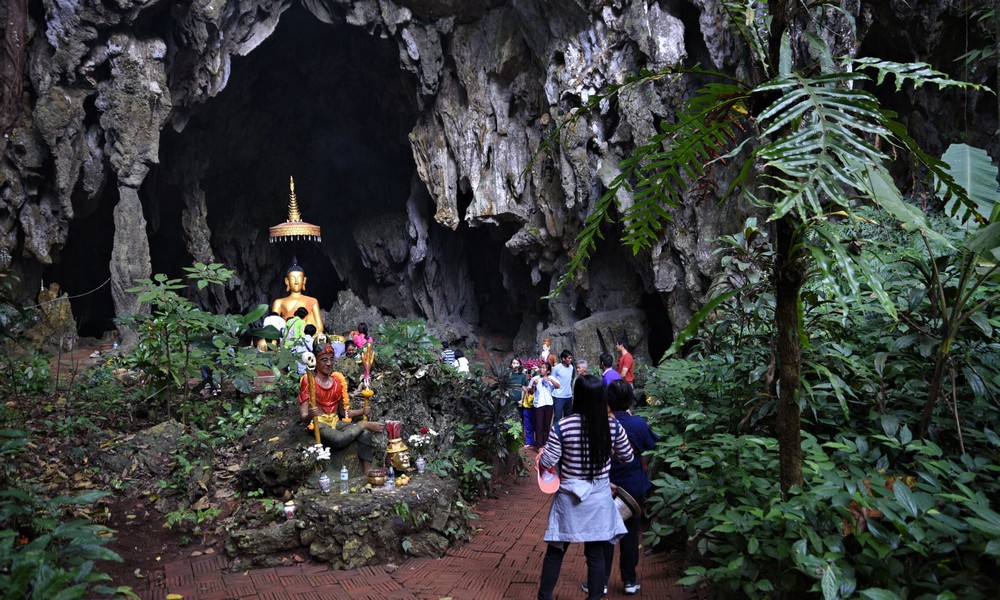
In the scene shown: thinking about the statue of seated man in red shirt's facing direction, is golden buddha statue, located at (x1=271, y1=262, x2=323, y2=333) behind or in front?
behind

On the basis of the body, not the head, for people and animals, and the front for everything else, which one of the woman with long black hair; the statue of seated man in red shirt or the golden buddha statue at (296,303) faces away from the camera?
the woman with long black hair

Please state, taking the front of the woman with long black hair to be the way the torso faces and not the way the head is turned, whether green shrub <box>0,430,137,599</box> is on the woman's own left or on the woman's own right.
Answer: on the woman's own left

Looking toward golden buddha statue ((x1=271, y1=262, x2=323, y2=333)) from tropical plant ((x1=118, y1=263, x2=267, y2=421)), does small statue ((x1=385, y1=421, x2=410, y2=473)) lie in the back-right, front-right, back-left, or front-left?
back-right

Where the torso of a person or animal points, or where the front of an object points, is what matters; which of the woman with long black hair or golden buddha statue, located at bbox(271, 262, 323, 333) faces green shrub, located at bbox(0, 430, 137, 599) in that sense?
the golden buddha statue

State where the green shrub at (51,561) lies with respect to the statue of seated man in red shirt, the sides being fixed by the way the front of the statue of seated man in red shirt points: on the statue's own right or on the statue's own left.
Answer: on the statue's own right

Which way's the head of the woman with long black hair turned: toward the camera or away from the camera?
away from the camera

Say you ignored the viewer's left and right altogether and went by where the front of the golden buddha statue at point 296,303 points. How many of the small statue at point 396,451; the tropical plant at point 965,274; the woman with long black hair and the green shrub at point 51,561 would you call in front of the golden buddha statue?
4

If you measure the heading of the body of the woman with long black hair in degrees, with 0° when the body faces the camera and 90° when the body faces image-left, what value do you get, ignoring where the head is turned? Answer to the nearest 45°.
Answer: approximately 180°

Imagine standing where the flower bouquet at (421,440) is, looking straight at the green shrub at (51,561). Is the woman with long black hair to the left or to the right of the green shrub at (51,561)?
left
